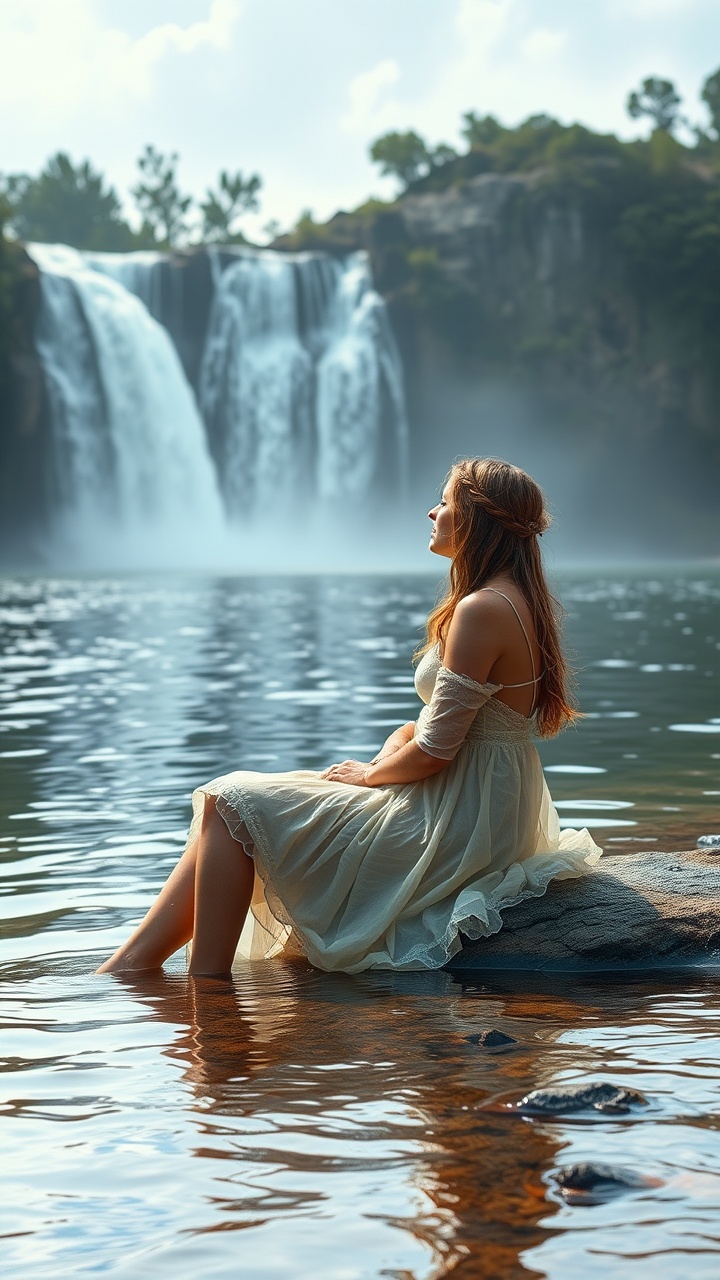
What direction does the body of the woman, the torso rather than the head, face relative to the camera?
to the viewer's left

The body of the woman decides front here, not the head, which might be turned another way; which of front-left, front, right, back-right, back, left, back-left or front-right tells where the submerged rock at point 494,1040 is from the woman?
left

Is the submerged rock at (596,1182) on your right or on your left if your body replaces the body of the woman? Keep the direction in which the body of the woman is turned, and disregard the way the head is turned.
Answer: on your left

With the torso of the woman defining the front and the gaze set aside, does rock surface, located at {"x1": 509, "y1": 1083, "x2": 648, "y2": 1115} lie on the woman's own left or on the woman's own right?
on the woman's own left
